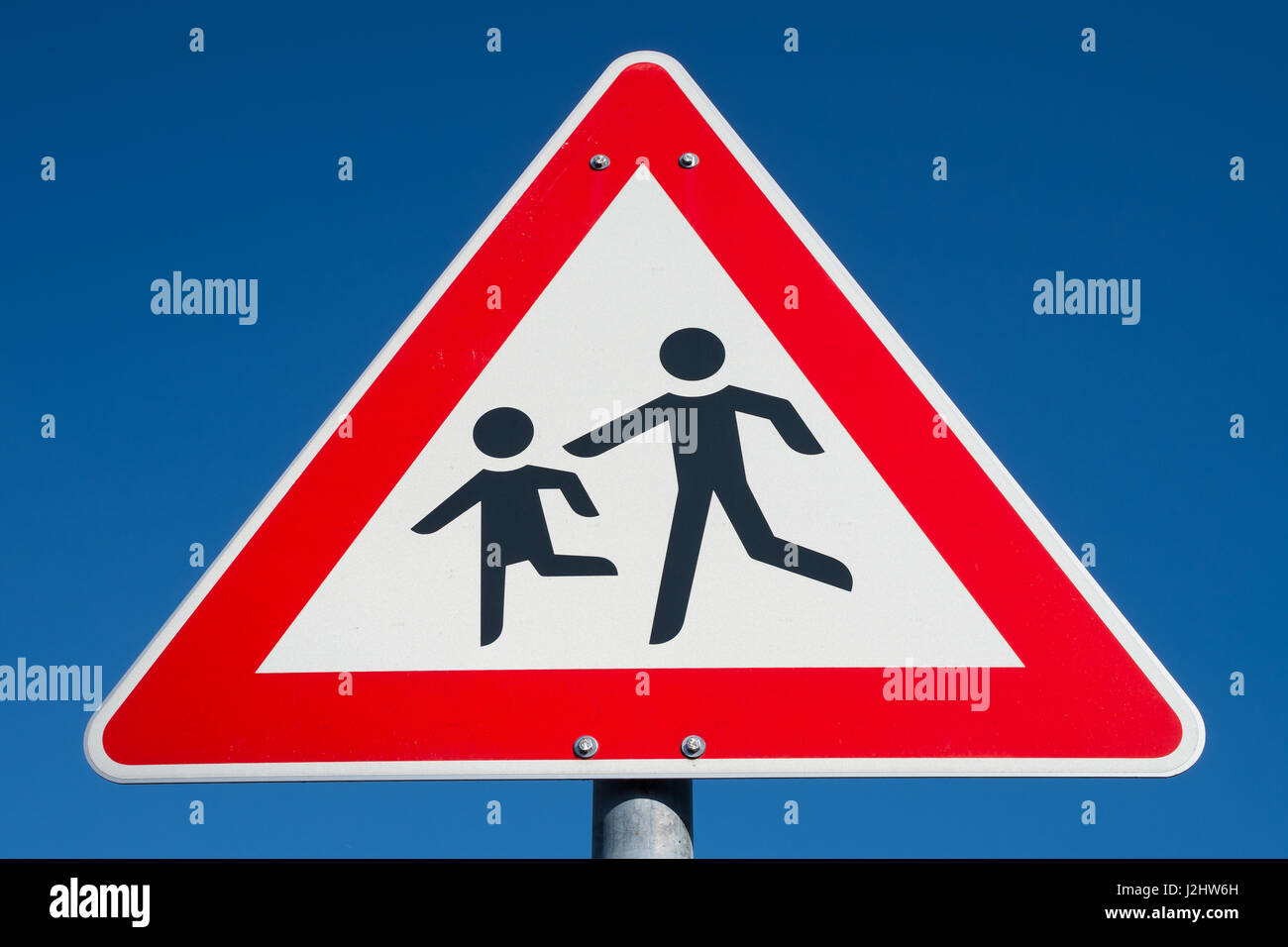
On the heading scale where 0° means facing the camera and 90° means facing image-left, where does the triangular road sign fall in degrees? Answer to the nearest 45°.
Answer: approximately 0°
